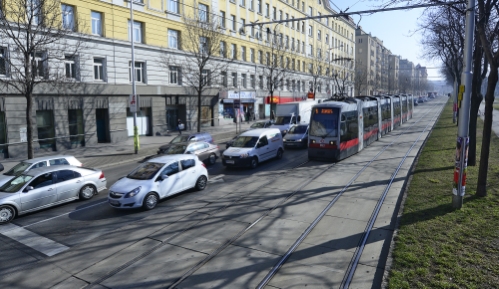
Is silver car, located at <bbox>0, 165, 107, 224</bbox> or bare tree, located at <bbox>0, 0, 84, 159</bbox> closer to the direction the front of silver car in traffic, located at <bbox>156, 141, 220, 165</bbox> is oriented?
the silver car

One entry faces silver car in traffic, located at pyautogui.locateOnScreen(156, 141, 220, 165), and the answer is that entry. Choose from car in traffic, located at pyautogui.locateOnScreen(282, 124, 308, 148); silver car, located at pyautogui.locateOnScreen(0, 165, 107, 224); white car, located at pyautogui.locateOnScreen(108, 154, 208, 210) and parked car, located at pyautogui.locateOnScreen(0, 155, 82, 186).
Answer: car in traffic, located at pyautogui.locateOnScreen(282, 124, 308, 148)

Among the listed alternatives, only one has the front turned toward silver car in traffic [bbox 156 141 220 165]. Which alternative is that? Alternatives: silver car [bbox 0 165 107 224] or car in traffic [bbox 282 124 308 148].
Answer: car in traffic [bbox 282 124 308 148]

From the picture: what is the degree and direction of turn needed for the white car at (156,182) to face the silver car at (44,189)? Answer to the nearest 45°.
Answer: approximately 45° to its right

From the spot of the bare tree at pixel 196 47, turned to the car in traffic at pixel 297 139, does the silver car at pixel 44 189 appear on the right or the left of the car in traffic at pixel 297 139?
right

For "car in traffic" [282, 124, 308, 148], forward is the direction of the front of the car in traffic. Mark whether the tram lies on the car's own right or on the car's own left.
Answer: on the car's own left

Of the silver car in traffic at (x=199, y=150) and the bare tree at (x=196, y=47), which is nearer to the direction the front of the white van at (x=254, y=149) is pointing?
the silver car in traffic

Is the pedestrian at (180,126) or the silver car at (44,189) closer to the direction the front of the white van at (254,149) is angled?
the silver car

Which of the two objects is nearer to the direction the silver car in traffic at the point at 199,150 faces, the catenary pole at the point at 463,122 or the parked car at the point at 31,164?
the parked car

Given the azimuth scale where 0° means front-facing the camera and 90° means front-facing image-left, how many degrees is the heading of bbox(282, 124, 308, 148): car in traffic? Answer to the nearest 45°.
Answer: approximately 45°

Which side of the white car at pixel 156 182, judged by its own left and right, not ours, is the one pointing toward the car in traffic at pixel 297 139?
back

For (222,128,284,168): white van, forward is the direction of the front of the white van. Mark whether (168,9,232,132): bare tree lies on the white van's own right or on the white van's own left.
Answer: on the white van's own right
